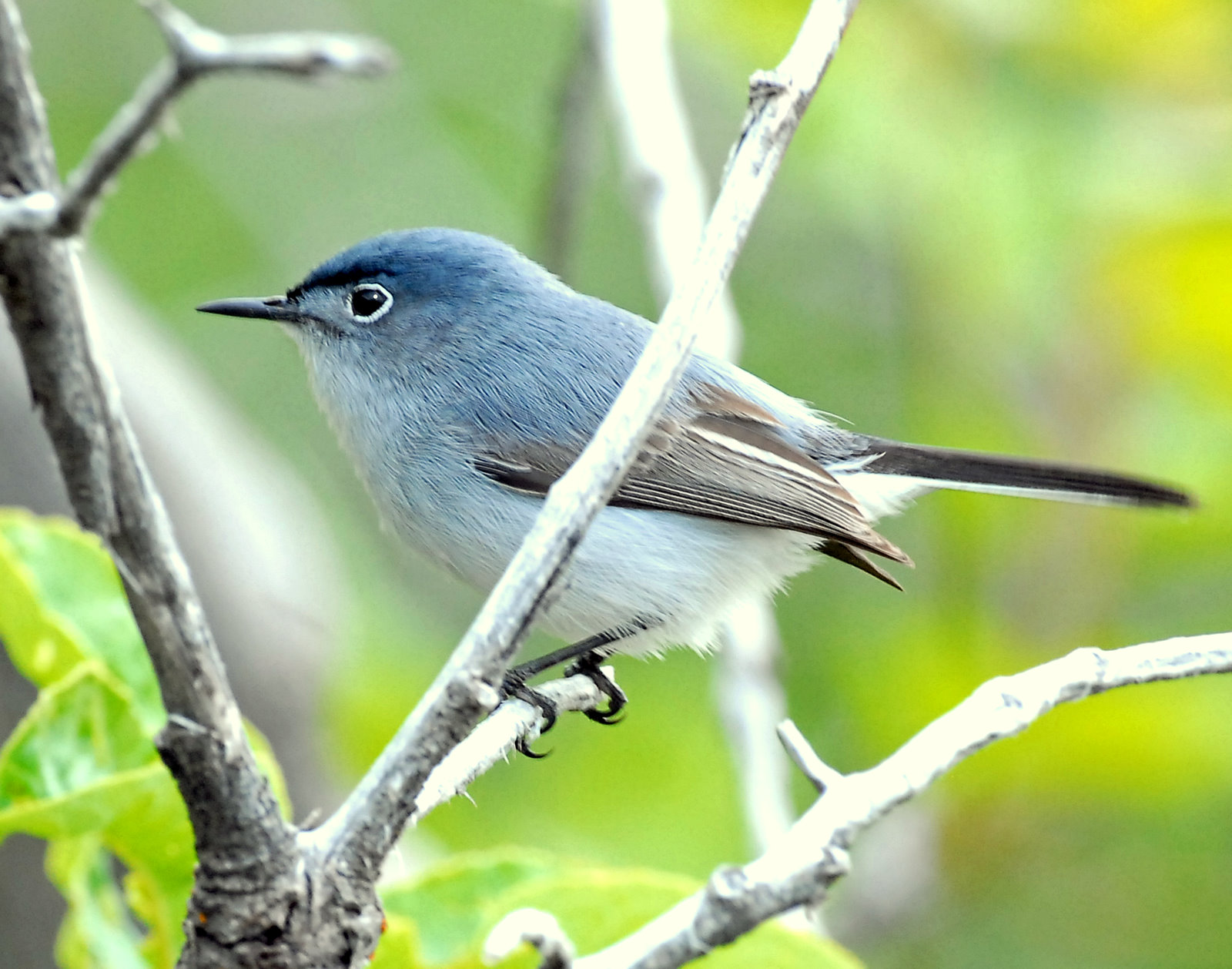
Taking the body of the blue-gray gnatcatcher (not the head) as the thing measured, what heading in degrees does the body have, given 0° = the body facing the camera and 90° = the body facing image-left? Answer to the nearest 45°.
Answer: approximately 90°

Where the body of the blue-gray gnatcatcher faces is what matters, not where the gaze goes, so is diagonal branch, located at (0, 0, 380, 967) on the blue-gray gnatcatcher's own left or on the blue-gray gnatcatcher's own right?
on the blue-gray gnatcatcher's own left

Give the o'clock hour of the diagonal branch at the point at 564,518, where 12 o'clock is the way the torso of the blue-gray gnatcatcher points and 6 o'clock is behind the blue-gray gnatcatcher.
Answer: The diagonal branch is roughly at 9 o'clock from the blue-gray gnatcatcher.
